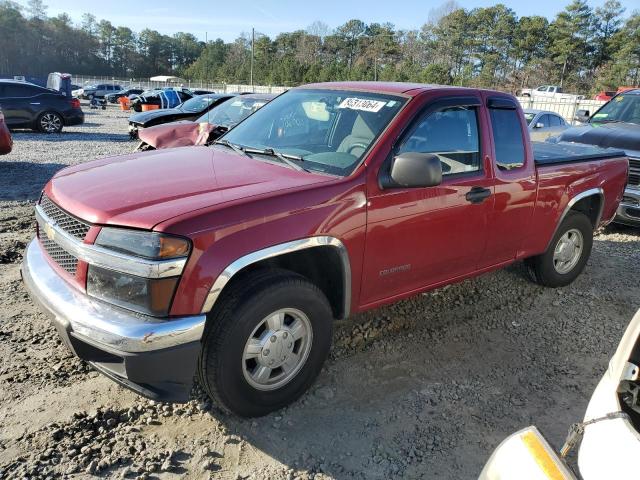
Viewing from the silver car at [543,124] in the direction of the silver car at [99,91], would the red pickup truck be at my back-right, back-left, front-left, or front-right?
back-left

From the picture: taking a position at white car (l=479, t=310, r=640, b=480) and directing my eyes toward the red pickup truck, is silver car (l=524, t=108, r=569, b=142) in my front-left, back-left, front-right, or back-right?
front-right

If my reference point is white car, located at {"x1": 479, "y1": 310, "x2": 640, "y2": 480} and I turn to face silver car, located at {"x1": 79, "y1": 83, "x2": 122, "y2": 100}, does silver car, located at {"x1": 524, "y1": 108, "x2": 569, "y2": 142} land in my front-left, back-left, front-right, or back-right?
front-right

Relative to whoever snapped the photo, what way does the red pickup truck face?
facing the viewer and to the left of the viewer

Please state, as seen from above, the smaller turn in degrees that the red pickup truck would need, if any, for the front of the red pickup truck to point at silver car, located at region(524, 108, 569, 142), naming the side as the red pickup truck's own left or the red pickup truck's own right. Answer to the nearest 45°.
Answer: approximately 180°

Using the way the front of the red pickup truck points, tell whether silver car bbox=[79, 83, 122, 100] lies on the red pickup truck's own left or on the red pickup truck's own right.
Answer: on the red pickup truck's own right

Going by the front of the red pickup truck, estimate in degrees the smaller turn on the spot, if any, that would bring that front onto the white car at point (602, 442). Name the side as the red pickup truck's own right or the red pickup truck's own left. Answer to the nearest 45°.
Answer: approximately 90° to the red pickup truck's own left
